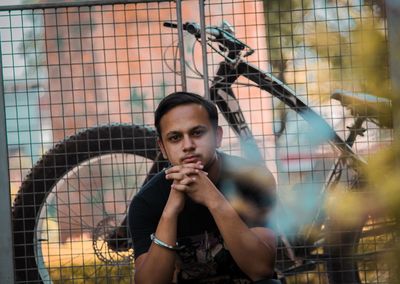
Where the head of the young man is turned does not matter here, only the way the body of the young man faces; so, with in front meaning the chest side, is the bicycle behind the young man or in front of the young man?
behind

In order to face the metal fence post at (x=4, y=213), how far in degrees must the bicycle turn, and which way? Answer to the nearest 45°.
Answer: approximately 45° to its left

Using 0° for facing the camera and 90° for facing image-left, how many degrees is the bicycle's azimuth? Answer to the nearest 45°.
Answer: approximately 90°

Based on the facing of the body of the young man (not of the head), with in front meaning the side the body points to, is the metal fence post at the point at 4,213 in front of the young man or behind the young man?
behind

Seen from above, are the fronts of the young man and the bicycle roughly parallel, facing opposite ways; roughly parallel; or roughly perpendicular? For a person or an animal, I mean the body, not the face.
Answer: roughly perpendicular

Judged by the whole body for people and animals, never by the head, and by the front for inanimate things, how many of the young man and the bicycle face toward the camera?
1

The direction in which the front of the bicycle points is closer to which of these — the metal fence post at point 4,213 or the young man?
the metal fence post

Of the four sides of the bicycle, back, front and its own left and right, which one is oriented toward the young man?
left

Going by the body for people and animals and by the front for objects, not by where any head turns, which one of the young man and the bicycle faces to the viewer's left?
the bicycle
